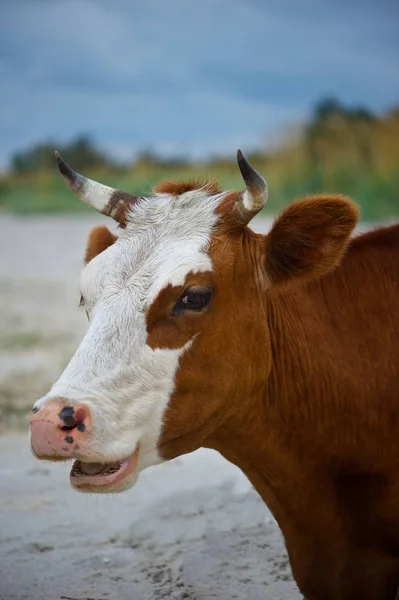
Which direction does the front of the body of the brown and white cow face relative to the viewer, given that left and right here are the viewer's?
facing the viewer and to the left of the viewer
